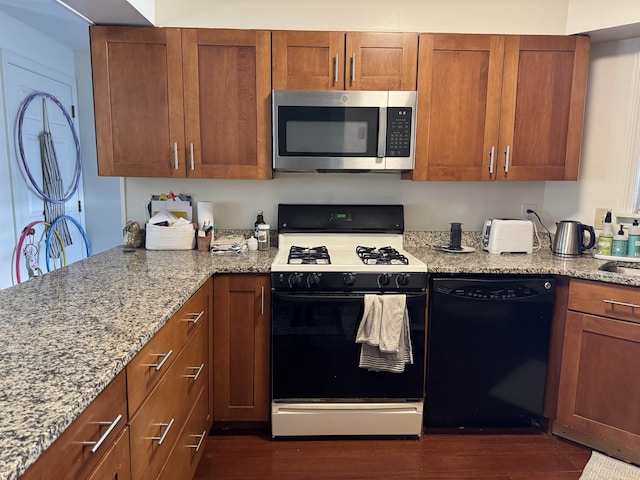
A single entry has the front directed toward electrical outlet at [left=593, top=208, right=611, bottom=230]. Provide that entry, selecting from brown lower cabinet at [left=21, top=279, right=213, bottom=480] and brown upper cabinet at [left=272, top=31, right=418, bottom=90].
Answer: the brown lower cabinet

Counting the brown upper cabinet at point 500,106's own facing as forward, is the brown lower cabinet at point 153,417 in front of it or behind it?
in front

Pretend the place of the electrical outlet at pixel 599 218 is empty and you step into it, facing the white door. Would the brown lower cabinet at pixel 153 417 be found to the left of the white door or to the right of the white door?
left

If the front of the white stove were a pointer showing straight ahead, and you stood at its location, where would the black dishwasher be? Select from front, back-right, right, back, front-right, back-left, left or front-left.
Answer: left

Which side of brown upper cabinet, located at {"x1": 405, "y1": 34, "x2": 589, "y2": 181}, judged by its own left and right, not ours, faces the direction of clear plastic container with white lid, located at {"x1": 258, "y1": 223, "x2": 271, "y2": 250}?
right

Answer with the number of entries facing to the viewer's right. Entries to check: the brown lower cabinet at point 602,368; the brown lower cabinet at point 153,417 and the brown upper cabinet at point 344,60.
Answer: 1

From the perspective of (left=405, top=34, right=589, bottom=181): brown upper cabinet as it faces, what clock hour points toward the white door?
The white door is roughly at 3 o'clock from the brown upper cabinet.

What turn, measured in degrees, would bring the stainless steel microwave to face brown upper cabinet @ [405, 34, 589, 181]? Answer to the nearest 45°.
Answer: approximately 90° to its left

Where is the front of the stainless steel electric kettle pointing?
to the viewer's left

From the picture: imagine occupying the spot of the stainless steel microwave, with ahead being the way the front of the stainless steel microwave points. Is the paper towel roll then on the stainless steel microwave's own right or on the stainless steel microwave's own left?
on the stainless steel microwave's own right

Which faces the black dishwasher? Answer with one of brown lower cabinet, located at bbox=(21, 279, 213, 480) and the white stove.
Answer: the brown lower cabinet

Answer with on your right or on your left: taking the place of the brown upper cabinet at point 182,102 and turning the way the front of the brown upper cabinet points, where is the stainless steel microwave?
on your left

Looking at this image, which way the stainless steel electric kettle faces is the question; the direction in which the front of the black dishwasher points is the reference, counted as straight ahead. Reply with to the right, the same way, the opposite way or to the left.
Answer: to the right

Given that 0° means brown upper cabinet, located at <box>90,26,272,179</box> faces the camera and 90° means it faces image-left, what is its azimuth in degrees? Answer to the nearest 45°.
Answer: approximately 0°
